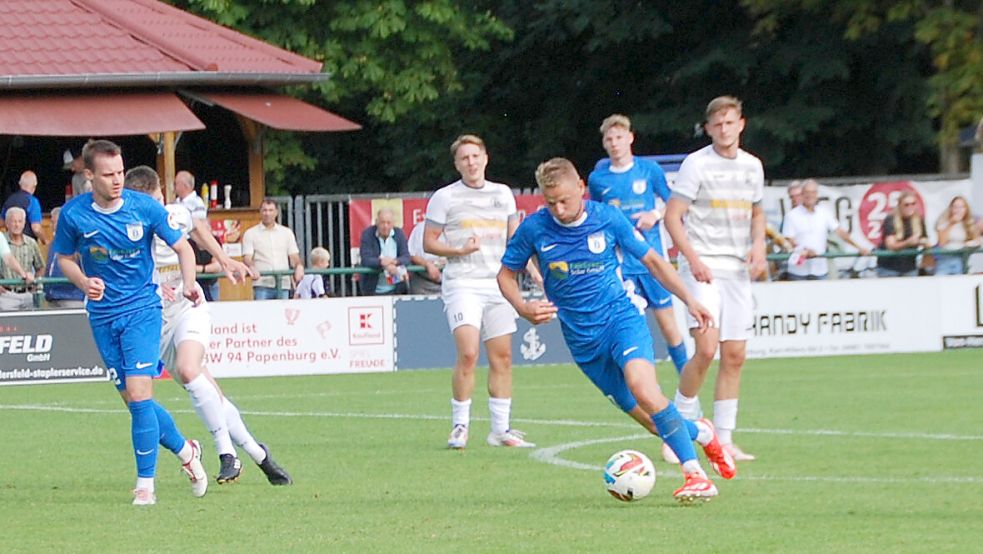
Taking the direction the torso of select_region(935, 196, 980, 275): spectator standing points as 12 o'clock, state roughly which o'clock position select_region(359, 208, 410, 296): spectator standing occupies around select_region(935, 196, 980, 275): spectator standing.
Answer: select_region(359, 208, 410, 296): spectator standing is roughly at 2 o'clock from select_region(935, 196, 980, 275): spectator standing.

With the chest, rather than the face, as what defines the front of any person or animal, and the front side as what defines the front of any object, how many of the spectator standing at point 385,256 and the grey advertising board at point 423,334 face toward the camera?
2

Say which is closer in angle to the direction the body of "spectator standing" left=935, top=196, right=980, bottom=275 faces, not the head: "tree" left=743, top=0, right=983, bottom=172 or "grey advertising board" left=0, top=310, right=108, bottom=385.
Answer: the grey advertising board

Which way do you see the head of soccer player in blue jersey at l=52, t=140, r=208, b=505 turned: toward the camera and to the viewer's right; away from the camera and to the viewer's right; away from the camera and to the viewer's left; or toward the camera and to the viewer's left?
toward the camera and to the viewer's right

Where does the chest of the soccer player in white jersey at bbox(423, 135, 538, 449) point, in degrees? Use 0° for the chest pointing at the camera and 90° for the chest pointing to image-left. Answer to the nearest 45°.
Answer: approximately 0°

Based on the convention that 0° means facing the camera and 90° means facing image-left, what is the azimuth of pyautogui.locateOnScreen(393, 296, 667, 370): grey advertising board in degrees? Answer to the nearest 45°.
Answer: approximately 0°

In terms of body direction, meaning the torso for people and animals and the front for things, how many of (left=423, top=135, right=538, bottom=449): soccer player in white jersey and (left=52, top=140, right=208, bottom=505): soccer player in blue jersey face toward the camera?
2
